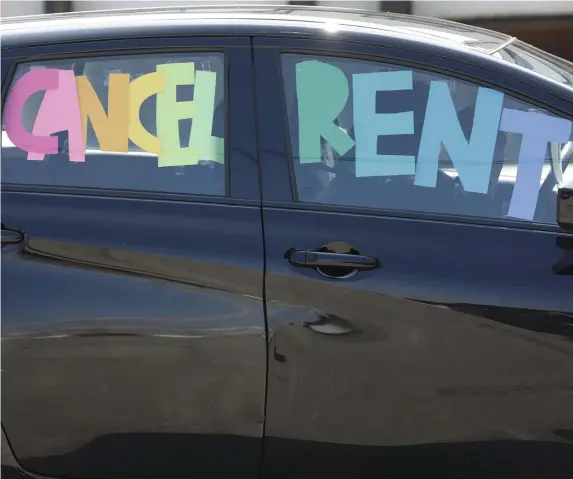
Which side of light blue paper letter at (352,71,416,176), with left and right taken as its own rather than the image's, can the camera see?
front

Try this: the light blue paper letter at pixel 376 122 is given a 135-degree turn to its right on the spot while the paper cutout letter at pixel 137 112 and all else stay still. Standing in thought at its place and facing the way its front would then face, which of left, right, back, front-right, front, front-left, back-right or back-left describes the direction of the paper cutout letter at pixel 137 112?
front-left

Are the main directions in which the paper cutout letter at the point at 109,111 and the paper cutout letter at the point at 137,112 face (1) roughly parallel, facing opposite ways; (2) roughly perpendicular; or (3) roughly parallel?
roughly parallel

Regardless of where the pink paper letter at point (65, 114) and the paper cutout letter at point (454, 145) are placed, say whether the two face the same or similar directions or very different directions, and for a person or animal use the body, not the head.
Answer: same or similar directions

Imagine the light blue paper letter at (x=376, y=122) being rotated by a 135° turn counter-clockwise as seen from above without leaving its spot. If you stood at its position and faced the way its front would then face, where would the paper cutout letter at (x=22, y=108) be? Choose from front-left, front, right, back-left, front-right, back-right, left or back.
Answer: back-left

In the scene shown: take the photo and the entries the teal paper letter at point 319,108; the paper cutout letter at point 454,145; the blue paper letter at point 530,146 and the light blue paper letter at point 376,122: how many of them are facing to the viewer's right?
0

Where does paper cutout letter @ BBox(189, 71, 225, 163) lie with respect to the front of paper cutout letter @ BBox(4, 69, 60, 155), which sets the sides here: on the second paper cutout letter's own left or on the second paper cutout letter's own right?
on the second paper cutout letter's own left

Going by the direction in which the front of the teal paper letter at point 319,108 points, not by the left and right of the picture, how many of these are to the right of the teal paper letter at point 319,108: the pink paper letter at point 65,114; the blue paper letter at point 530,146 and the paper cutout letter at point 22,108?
2

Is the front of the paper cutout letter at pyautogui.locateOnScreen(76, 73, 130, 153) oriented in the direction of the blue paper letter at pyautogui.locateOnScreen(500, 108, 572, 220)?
no

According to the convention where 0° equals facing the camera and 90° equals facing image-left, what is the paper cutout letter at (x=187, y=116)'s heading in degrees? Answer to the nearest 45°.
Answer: approximately 0°

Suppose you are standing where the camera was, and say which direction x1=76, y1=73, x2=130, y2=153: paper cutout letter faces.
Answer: facing the viewer

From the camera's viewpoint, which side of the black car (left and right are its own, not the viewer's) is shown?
right
